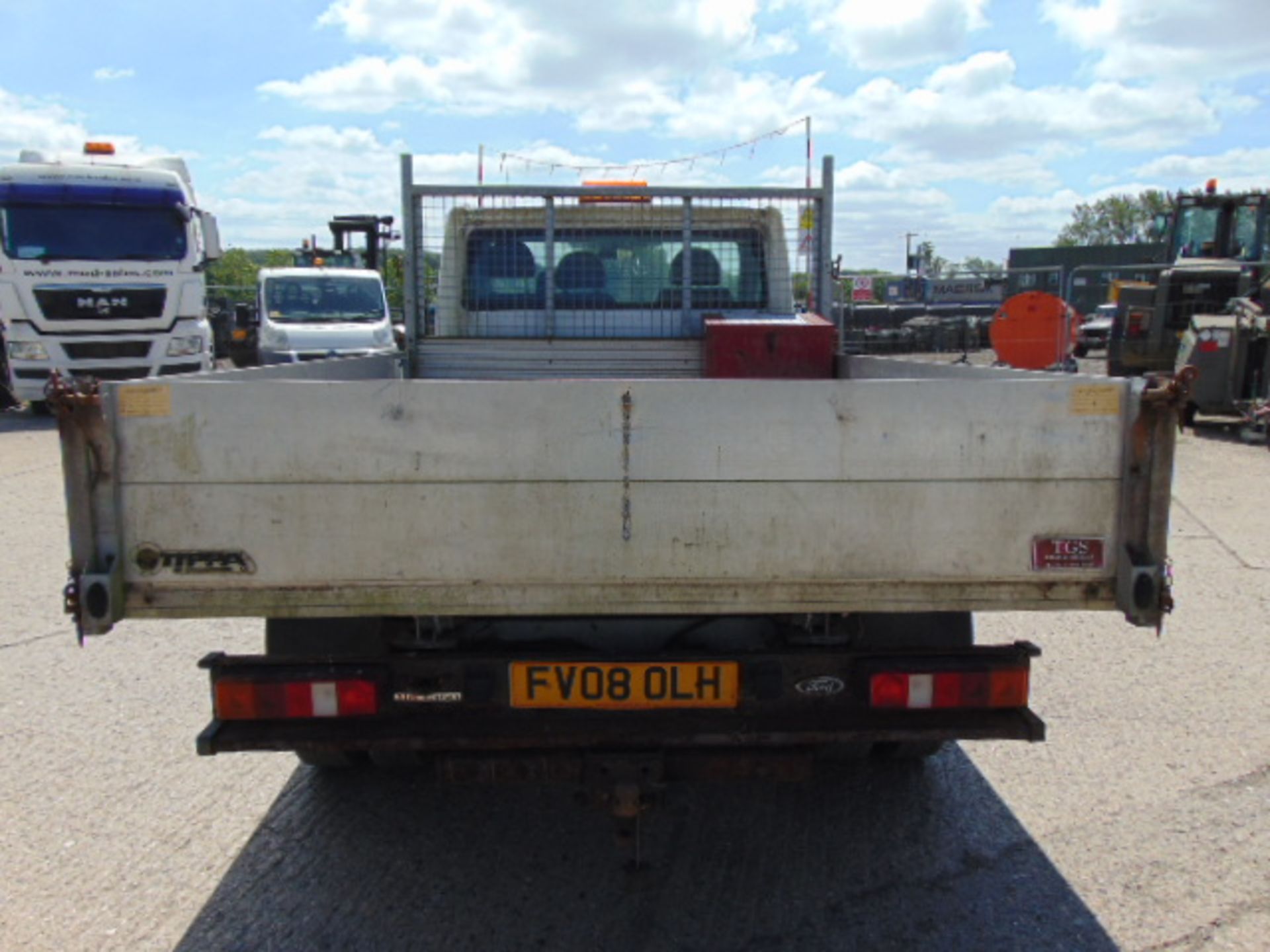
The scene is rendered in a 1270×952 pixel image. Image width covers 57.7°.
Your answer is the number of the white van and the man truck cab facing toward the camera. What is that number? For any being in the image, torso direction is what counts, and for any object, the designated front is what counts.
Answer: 2

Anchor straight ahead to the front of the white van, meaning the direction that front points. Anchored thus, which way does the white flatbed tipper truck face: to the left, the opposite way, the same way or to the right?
the opposite way

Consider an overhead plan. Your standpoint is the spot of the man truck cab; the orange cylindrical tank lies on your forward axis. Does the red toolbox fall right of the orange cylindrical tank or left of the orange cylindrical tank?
right

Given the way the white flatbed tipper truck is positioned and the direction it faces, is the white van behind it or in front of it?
in front

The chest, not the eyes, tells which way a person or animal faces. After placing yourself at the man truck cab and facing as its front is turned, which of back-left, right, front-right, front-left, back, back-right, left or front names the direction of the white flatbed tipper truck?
front

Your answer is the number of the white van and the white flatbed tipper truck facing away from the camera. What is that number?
1

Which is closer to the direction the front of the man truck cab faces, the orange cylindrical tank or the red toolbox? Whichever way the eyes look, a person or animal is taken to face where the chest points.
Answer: the red toolbox

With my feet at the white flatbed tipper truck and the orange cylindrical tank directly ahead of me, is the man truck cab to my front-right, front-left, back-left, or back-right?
front-left

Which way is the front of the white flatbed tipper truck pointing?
away from the camera

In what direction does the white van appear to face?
toward the camera

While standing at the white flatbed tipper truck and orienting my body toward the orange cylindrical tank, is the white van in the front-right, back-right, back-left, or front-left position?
front-left

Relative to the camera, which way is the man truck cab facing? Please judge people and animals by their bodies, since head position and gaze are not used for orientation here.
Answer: toward the camera
